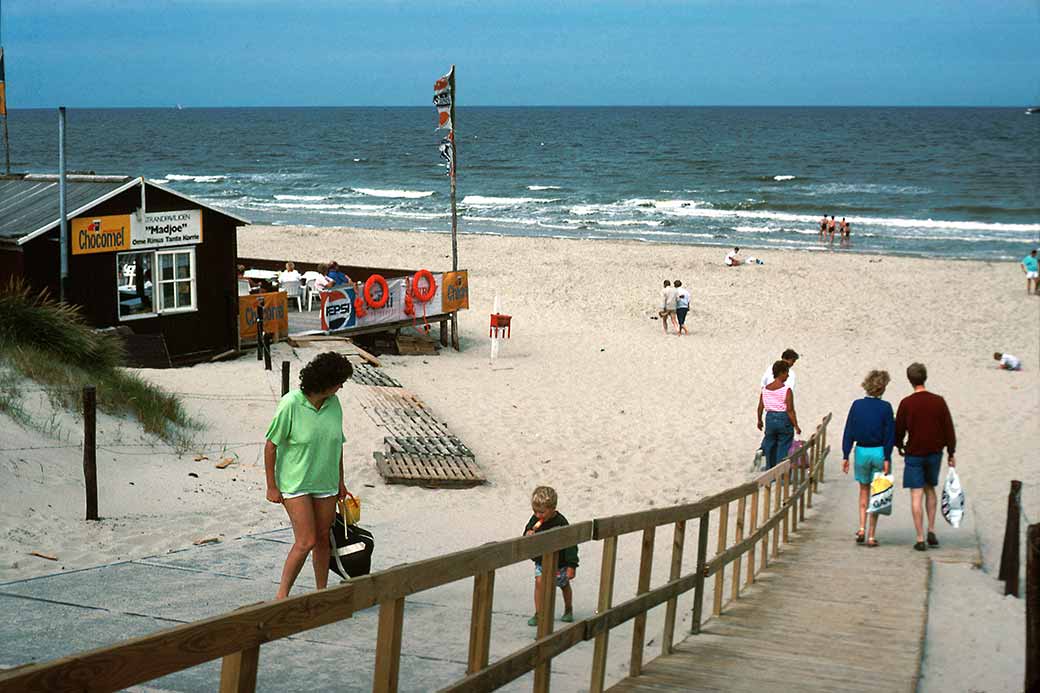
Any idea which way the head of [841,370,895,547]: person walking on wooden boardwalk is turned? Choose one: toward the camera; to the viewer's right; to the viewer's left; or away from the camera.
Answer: away from the camera

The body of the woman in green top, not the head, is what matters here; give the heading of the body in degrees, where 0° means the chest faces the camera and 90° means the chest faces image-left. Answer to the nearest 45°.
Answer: approximately 315°

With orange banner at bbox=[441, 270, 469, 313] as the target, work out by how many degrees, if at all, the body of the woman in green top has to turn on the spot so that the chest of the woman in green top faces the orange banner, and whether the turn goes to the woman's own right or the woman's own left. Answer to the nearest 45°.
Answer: approximately 135° to the woman's own left

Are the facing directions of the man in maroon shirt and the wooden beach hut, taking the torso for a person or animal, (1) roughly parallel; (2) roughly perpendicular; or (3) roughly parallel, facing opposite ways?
roughly perpendicular

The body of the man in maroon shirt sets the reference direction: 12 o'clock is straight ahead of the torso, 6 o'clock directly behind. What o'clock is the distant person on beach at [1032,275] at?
The distant person on beach is roughly at 12 o'clock from the man in maroon shirt.

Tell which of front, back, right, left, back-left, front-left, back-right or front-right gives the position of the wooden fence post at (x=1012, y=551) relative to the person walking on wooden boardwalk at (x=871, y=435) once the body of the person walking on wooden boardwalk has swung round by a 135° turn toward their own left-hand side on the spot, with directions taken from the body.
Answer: left

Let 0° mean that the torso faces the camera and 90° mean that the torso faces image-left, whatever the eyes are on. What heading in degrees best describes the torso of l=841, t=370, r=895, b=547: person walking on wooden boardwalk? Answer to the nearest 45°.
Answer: approximately 180°

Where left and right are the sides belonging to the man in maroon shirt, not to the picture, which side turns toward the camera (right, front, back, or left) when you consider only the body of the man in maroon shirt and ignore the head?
back

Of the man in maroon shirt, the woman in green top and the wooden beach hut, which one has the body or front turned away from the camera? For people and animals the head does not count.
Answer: the man in maroon shirt

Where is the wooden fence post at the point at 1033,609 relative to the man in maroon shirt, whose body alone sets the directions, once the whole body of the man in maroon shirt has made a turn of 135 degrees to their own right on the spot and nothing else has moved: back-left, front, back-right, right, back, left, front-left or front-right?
front-right

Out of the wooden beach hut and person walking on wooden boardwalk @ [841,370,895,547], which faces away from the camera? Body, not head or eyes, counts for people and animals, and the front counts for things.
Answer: the person walking on wooden boardwalk

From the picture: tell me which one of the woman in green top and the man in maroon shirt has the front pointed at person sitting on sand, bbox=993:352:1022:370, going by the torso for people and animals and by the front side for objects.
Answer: the man in maroon shirt

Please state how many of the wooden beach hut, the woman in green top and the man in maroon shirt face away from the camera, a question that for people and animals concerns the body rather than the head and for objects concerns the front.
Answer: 1

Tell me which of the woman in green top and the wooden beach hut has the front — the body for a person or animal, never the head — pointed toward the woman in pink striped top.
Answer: the wooden beach hut

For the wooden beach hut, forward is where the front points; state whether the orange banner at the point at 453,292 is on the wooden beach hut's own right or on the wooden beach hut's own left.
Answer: on the wooden beach hut's own left

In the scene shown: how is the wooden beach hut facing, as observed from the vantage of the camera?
facing the viewer and to the right of the viewer

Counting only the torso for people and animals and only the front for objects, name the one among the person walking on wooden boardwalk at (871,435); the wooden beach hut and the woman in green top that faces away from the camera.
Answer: the person walking on wooden boardwalk

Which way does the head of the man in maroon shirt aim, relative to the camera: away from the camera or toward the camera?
away from the camera
